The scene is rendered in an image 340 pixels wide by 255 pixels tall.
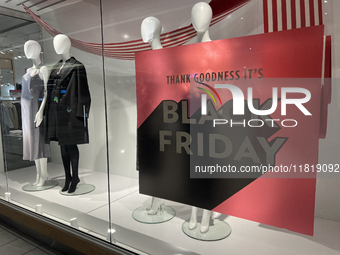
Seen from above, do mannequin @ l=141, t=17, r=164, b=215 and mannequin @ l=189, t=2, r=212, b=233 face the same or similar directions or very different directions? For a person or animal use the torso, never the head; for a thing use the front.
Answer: same or similar directions

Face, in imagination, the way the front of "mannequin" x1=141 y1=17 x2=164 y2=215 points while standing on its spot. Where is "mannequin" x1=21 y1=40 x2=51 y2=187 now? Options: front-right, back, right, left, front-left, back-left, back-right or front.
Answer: right

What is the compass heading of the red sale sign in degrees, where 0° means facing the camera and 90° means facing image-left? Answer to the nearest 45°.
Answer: approximately 45°

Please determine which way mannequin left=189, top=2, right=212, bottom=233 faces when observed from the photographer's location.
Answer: facing the viewer and to the left of the viewer

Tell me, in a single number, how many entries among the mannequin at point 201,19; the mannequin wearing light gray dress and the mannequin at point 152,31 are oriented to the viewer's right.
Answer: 0

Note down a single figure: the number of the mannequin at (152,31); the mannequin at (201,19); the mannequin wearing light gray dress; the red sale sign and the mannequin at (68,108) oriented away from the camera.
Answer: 0

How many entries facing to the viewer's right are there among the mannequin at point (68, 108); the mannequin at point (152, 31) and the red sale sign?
0

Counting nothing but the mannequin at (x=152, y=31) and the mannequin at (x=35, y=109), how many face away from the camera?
0

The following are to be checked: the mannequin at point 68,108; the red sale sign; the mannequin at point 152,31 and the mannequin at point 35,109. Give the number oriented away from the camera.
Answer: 0

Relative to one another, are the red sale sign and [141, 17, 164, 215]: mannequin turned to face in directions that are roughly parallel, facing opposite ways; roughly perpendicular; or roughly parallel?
roughly parallel

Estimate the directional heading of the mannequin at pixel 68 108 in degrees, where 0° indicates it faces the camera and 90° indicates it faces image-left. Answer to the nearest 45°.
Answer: approximately 45°

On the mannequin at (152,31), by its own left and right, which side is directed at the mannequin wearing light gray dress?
right

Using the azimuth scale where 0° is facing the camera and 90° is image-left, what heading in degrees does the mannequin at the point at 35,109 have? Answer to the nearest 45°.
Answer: approximately 45°
